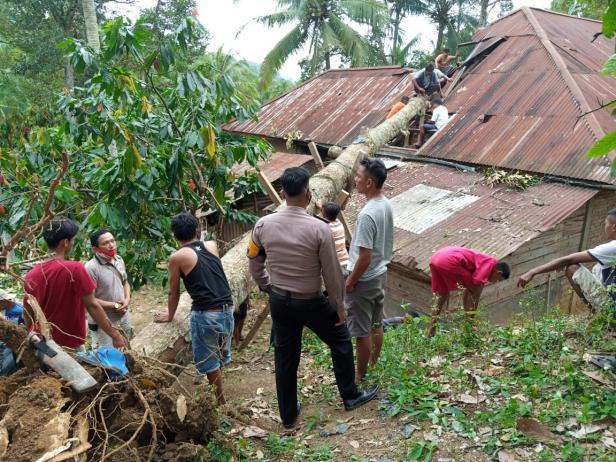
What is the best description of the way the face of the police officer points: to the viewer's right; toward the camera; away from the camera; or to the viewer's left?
away from the camera

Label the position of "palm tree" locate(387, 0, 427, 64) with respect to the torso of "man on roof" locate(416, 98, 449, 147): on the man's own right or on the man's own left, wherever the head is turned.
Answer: on the man's own right

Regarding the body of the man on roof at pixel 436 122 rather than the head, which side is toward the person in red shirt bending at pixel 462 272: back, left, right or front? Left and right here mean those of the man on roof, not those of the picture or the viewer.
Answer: left

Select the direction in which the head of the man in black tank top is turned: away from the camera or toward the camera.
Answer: away from the camera

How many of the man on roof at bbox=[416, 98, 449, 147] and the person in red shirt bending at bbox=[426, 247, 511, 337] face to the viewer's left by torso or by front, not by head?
1

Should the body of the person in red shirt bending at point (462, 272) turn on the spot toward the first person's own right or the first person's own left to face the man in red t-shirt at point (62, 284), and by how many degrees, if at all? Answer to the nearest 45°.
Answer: approximately 135° to the first person's own right

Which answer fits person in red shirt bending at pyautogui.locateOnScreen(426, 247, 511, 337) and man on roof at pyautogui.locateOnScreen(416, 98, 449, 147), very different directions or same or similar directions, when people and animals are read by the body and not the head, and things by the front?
very different directions

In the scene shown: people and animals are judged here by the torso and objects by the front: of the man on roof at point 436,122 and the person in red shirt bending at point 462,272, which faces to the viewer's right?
the person in red shirt bending

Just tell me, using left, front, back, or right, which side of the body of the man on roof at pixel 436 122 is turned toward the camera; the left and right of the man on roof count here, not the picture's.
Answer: left

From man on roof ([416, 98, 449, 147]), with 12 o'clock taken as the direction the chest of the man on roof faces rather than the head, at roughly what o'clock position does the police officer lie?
The police officer is roughly at 9 o'clock from the man on roof.

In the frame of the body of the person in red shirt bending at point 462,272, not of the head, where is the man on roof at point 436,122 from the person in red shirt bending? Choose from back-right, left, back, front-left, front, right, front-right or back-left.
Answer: left

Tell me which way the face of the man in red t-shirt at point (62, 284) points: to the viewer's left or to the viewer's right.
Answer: to the viewer's right

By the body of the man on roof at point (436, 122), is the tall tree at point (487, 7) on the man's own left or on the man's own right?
on the man's own right

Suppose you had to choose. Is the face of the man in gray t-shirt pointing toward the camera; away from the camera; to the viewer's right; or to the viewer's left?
to the viewer's left

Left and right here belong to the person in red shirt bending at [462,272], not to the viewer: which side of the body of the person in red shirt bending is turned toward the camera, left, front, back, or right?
right

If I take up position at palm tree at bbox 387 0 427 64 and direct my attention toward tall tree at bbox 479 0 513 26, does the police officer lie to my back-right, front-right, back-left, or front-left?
back-right
